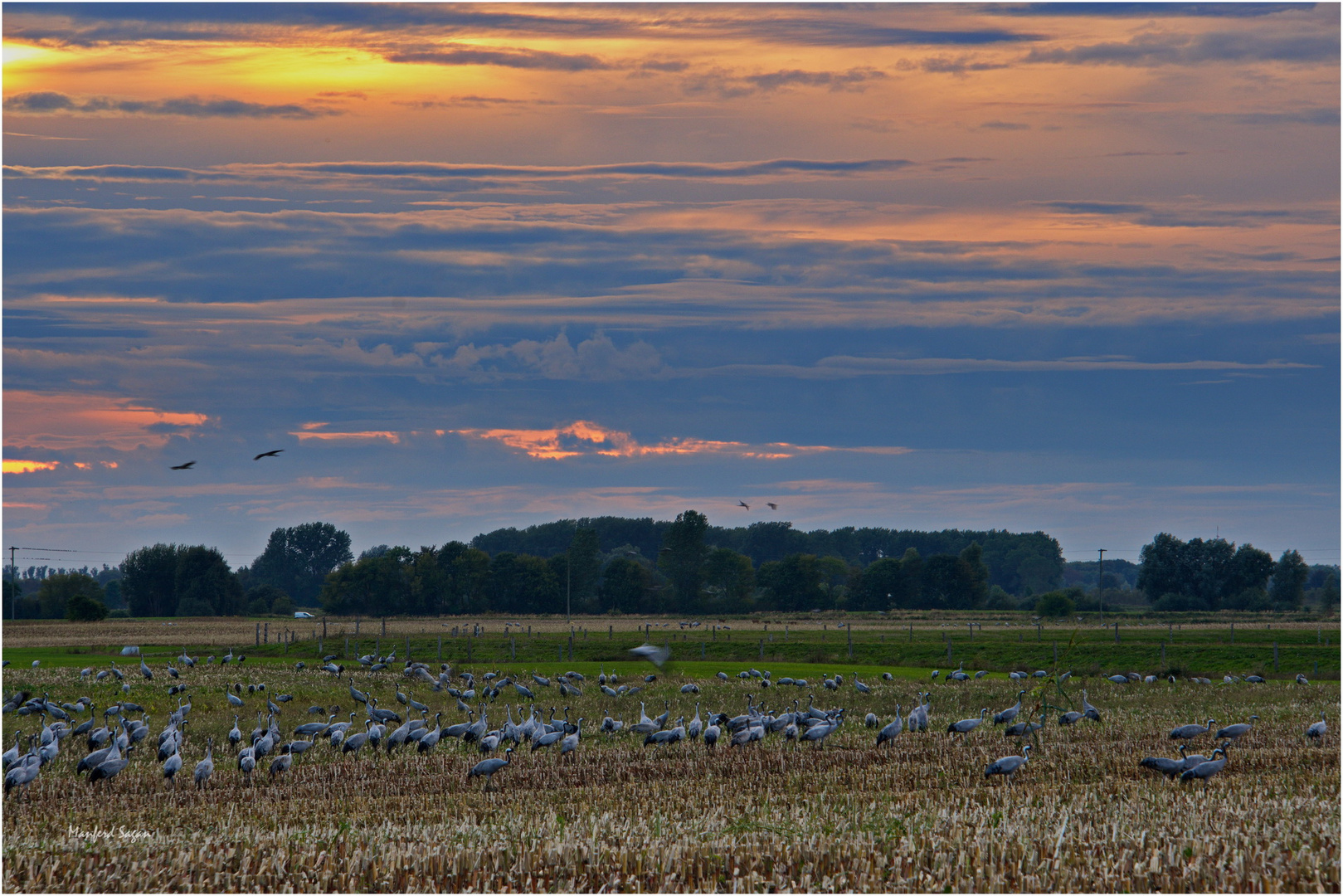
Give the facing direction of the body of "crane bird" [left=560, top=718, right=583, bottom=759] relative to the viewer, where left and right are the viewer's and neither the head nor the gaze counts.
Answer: facing to the right of the viewer

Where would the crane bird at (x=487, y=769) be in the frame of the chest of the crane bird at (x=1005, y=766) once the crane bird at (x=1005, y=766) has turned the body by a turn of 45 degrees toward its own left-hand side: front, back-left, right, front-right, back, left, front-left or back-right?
back-left

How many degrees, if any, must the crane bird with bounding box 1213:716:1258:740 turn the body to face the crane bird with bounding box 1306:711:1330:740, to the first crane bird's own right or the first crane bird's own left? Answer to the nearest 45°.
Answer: approximately 45° to the first crane bird's own left

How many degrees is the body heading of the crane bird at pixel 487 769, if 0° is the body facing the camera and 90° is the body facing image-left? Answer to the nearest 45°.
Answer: approximately 270°

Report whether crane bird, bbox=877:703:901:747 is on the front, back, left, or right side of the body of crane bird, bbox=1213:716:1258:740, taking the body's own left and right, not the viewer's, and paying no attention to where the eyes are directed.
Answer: back

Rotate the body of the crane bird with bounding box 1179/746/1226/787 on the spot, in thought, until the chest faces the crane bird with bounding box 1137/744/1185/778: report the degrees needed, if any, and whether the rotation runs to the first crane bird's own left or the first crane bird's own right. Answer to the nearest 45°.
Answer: approximately 135° to the first crane bird's own left

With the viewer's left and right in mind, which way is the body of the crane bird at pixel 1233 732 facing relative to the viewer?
facing to the right of the viewer

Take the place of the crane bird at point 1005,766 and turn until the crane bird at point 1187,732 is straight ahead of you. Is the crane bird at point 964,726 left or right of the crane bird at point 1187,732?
left

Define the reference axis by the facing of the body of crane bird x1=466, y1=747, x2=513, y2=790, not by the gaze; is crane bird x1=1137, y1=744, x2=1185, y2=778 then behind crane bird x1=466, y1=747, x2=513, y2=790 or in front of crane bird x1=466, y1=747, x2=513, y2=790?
in front

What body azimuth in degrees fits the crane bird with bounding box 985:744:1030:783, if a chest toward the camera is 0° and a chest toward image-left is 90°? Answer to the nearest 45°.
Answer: approximately 270°

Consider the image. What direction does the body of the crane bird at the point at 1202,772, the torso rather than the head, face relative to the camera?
to the viewer's right
